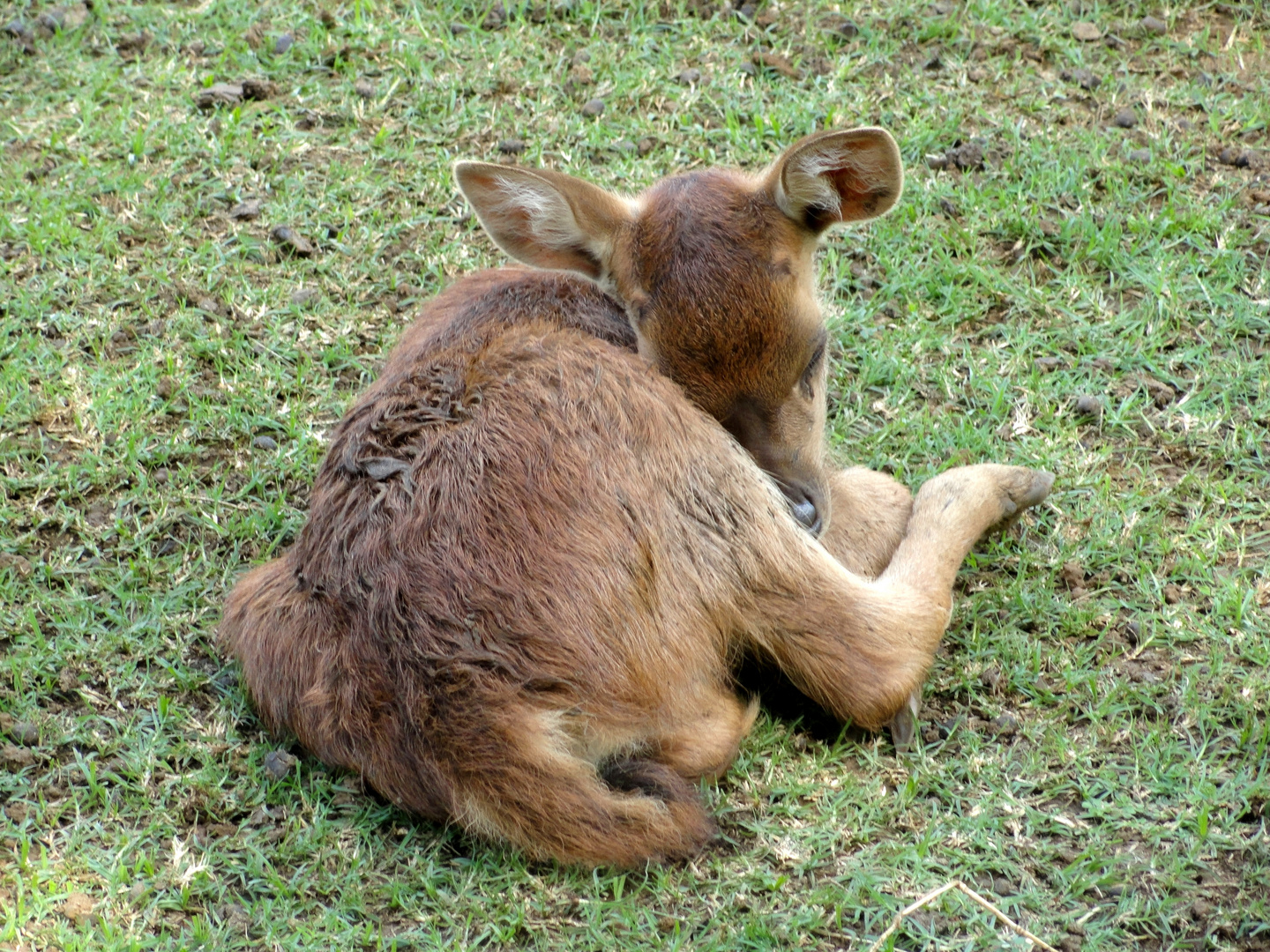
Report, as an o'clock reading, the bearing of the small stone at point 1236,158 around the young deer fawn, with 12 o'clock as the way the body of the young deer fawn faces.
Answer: The small stone is roughly at 12 o'clock from the young deer fawn.

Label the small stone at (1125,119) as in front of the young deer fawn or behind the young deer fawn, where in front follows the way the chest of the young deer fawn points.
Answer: in front

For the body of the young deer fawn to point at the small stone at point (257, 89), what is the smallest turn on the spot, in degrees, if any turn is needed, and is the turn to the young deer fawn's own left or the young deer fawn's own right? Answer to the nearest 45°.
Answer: approximately 90° to the young deer fawn's own left

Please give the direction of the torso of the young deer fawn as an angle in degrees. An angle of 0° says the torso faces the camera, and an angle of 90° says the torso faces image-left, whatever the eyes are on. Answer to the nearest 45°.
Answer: approximately 225°

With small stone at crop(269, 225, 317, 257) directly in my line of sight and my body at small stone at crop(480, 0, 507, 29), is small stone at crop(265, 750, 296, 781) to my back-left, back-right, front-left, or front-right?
front-left

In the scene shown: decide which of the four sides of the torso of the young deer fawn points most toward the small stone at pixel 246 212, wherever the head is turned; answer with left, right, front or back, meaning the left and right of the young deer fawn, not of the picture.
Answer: left

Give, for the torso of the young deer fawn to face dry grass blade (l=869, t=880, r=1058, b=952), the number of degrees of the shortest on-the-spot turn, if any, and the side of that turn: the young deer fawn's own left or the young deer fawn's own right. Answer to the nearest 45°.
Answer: approximately 90° to the young deer fawn's own right

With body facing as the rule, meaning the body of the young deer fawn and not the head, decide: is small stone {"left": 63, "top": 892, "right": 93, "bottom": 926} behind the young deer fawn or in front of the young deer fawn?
behind

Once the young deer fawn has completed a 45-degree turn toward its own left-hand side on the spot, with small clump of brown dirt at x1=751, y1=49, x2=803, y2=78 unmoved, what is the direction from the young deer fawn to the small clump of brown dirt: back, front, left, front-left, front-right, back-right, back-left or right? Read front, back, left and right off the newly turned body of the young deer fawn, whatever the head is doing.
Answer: front

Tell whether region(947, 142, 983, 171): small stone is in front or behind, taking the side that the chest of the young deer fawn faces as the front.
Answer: in front

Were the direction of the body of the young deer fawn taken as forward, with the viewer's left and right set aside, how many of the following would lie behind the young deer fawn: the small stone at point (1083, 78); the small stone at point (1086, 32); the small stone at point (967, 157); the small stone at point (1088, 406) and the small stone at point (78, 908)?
1

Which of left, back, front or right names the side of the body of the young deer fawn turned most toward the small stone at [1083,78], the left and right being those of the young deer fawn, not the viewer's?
front

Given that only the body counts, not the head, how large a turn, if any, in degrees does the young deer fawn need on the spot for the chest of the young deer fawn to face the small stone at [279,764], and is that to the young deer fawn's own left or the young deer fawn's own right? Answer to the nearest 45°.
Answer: approximately 180°

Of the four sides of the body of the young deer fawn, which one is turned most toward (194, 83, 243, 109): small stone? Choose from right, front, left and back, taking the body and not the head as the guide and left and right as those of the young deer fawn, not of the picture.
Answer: left
